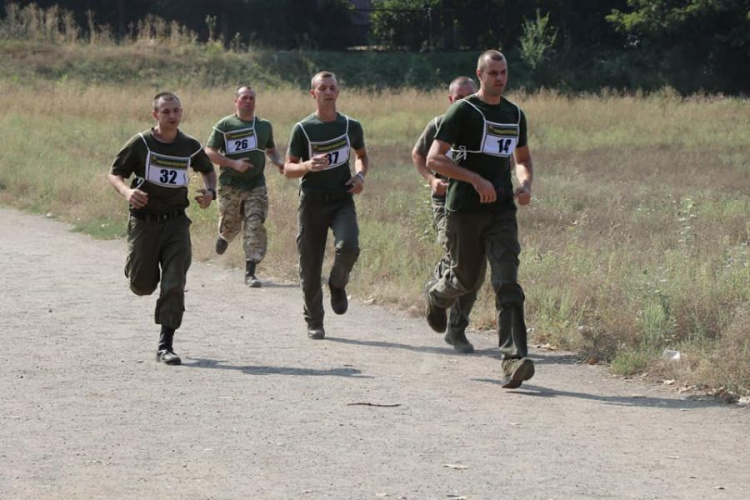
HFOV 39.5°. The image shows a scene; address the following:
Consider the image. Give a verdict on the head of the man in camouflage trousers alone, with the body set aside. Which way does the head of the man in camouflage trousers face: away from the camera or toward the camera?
toward the camera

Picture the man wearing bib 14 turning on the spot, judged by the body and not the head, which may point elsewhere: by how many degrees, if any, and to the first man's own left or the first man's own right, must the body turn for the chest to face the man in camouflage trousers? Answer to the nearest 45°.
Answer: approximately 180°

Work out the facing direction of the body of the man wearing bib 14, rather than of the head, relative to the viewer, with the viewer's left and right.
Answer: facing the viewer and to the right of the viewer

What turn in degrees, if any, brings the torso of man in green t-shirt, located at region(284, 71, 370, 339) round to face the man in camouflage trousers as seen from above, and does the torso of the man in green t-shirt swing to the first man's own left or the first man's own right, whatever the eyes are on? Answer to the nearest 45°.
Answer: approximately 180°

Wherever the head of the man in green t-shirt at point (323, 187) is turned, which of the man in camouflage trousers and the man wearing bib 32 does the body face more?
the man wearing bib 32

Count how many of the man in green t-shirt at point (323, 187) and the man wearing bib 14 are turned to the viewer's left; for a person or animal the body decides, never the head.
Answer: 0

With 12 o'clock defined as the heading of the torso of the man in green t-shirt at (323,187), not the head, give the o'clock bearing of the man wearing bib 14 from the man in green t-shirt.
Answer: The man wearing bib 14 is roughly at 11 o'clock from the man in green t-shirt.

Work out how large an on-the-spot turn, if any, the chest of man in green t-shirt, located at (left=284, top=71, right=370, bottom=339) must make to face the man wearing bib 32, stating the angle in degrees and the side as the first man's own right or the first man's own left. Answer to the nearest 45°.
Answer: approximately 45° to the first man's own right

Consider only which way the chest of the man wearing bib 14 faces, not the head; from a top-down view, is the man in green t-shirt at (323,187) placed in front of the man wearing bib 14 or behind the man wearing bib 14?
behind

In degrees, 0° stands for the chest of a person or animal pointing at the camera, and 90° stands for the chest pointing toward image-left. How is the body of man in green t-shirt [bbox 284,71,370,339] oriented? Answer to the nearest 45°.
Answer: approximately 0°

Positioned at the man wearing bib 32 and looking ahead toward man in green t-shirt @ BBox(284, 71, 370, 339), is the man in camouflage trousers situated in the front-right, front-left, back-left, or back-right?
front-left
